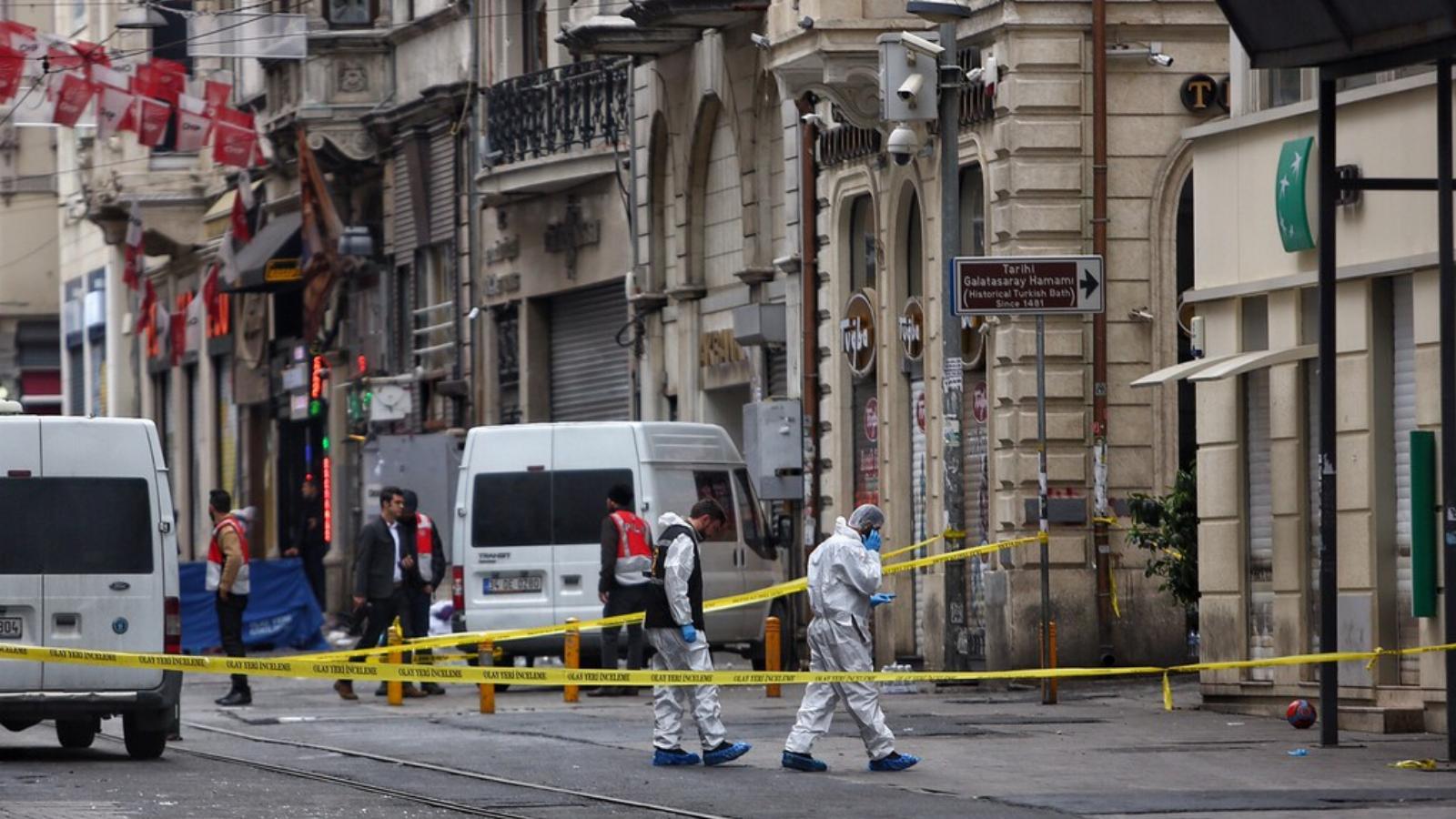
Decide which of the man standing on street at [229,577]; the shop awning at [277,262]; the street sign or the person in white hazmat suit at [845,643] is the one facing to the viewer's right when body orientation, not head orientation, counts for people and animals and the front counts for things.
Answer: the person in white hazmat suit

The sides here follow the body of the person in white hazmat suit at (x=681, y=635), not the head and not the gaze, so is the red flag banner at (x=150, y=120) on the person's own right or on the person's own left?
on the person's own left

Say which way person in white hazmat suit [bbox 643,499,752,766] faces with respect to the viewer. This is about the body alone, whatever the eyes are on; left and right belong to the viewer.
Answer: facing to the right of the viewer

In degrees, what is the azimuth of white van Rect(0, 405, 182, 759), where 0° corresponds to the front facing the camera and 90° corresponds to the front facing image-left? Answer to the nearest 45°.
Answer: approximately 180°

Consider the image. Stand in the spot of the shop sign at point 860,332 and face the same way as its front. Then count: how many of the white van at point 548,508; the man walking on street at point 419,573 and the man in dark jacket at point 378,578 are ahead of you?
3

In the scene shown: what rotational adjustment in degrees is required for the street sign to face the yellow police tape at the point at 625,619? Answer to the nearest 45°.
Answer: approximately 90° to its right

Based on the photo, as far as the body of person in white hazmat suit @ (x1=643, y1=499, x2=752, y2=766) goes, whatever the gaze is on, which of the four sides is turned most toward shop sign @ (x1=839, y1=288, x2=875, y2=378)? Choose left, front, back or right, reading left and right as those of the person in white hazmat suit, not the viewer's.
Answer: left

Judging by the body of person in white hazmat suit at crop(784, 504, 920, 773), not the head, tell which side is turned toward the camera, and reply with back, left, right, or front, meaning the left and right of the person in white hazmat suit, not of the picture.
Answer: right

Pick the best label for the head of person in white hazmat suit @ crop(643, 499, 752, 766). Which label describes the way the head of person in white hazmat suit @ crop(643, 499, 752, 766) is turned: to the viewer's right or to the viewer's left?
to the viewer's right
